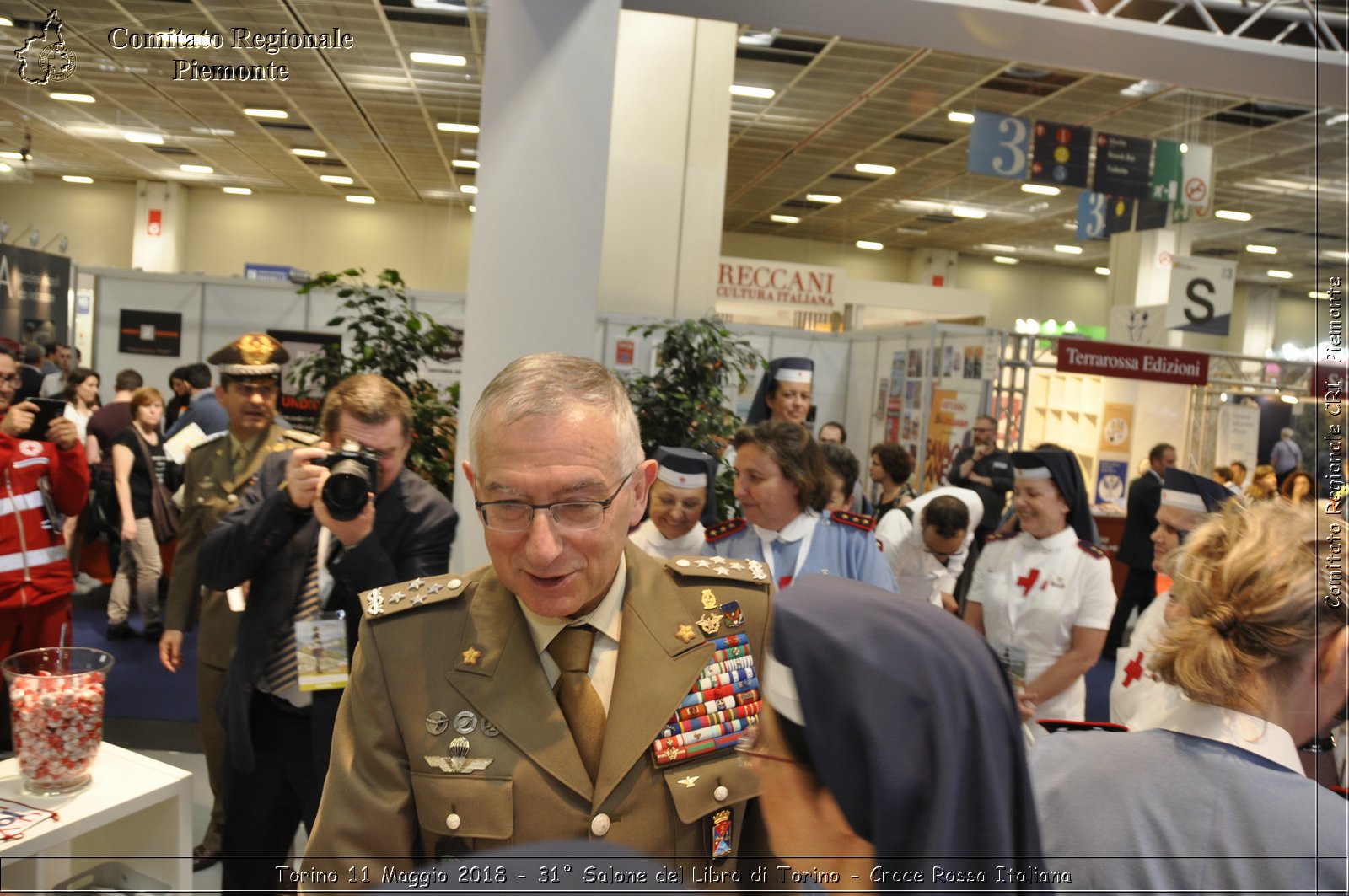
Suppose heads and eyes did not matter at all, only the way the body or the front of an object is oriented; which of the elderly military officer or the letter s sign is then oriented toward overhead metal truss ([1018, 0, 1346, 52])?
the letter s sign

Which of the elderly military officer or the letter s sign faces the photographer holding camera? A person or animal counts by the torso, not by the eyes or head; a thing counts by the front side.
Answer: the letter s sign

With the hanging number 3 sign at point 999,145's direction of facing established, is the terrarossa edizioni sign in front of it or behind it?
behind

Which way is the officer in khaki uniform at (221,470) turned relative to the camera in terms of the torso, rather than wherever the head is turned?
toward the camera

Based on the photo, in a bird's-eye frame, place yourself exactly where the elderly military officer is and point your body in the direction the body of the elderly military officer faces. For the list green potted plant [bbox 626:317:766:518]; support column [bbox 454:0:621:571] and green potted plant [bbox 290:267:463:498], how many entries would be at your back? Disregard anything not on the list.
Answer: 3

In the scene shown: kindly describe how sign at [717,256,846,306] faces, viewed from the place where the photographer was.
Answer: facing the viewer

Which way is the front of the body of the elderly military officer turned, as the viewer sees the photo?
toward the camera

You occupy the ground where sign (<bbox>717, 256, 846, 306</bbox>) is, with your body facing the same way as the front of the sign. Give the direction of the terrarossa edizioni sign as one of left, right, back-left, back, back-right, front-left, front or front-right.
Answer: front-left

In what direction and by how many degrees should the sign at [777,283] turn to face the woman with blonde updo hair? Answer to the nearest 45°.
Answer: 0° — it already faces them

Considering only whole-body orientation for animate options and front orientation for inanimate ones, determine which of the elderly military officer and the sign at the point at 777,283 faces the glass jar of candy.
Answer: the sign
